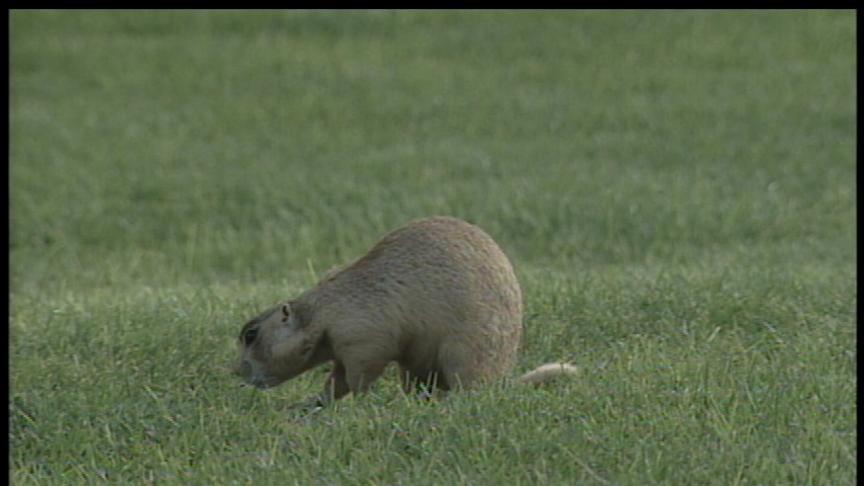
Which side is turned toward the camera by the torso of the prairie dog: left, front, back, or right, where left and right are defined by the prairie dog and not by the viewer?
left
